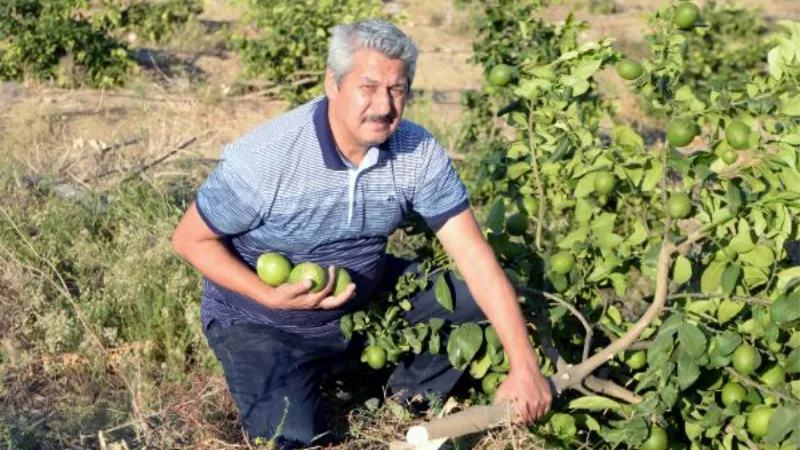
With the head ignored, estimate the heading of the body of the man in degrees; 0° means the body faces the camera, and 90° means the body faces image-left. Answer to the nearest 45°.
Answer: approximately 315°

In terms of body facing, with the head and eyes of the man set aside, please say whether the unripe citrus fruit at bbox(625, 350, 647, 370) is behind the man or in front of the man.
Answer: in front

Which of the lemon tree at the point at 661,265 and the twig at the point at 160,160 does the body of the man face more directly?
the lemon tree

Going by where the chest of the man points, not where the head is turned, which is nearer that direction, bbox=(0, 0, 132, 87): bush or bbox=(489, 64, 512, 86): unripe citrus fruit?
the unripe citrus fruit

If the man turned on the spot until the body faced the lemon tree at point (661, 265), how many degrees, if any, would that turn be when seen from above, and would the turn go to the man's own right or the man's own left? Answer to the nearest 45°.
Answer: approximately 45° to the man's own left

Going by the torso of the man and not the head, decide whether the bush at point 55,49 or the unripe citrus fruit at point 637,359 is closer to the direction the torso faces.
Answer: the unripe citrus fruit

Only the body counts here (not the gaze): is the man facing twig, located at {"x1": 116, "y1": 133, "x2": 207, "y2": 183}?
no

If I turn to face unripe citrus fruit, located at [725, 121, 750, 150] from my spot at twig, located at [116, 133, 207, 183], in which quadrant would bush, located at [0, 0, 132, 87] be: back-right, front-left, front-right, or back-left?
back-left

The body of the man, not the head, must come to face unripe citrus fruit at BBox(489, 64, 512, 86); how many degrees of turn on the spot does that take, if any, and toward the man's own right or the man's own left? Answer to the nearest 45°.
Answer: approximately 90° to the man's own left
